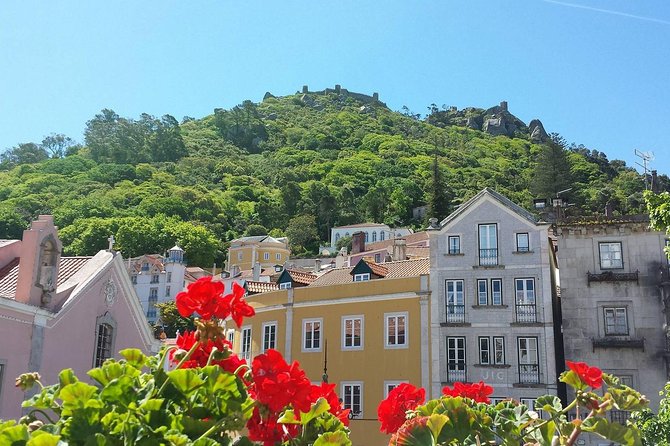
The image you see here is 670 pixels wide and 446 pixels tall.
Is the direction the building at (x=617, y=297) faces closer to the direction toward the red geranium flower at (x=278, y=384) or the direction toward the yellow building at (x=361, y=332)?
the red geranium flower

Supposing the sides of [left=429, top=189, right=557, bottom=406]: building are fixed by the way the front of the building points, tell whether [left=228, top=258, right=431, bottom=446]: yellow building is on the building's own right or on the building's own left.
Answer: on the building's own right

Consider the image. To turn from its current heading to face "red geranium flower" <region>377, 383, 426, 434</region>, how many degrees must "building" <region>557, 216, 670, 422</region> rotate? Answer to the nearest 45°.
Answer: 0° — it already faces it

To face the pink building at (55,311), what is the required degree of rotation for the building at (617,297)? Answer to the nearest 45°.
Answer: approximately 45° to its right

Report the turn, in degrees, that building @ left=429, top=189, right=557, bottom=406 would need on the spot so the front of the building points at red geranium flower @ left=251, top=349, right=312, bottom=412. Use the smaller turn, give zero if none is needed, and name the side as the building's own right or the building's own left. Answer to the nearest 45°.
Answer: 0° — it already faces it

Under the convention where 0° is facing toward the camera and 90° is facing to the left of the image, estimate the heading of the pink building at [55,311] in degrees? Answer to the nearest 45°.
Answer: approximately 315°

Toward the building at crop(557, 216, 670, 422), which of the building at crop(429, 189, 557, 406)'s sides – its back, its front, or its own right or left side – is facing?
left

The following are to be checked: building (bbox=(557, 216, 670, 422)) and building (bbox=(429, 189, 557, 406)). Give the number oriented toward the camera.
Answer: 2
